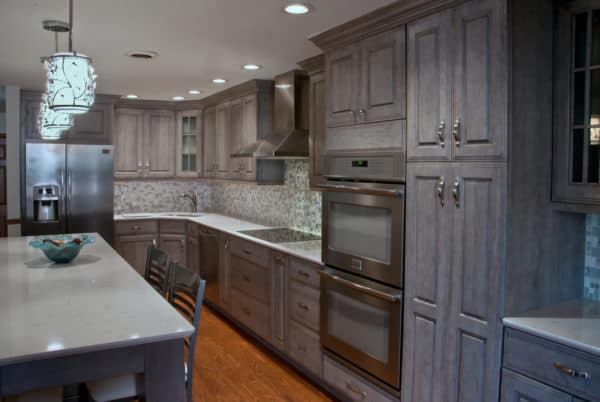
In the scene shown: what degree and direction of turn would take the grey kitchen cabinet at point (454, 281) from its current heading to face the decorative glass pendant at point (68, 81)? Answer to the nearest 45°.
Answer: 0° — it already faces it

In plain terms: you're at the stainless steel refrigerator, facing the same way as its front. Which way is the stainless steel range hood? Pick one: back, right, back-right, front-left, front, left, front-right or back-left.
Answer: front-left

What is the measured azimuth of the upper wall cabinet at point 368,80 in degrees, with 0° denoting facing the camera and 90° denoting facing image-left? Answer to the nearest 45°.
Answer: approximately 45°

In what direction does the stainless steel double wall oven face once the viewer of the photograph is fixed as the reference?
facing the viewer and to the left of the viewer

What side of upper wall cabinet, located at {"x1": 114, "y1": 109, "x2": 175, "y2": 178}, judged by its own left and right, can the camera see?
front

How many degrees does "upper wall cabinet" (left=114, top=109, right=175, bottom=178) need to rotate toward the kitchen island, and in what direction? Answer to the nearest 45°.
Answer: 0° — it already faces it

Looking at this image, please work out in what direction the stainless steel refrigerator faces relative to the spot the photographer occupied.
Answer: facing the viewer

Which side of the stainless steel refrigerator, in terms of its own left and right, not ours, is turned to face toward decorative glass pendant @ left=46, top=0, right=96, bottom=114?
front

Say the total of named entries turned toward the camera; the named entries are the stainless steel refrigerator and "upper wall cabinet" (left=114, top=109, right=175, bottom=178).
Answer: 2

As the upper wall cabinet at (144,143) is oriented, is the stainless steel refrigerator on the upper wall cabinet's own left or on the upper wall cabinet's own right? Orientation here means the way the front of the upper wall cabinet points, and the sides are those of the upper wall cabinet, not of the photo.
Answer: on the upper wall cabinet's own right

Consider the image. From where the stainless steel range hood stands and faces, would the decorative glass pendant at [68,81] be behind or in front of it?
in front

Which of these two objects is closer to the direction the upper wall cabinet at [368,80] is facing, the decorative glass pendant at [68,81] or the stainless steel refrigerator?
the decorative glass pendant
